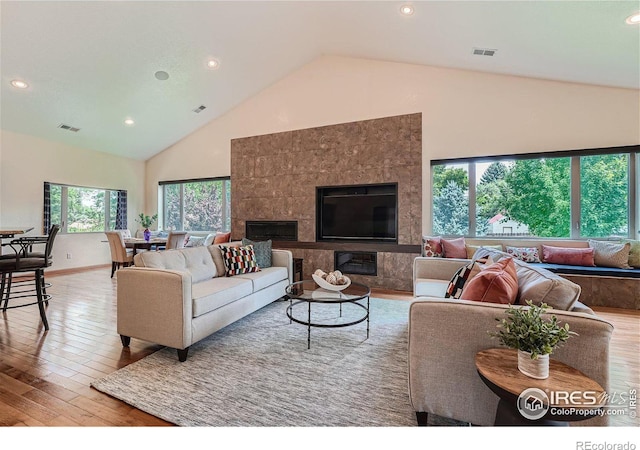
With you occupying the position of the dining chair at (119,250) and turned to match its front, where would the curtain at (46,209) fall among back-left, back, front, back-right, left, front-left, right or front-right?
left

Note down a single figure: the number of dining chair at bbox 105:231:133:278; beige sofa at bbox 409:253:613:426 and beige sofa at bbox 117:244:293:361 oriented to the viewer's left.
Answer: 1

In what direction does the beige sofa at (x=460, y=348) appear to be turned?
to the viewer's left

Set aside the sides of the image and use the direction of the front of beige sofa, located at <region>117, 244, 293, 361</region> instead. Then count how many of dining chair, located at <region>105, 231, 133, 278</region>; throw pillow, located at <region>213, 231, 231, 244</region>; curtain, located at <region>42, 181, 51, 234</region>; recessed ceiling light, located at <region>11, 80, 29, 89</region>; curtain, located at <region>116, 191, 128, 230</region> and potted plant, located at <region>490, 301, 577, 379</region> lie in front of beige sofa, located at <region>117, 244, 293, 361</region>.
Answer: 1

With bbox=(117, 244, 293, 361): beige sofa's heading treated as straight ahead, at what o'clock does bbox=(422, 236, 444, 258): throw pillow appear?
The throw pillow is roughly at 10 o'clock from the beige sofa.

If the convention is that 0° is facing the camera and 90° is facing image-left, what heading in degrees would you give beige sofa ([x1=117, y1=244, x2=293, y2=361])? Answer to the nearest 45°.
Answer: approximately 315°

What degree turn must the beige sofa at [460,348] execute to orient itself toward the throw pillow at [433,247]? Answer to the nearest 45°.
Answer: approximately 90° to its right

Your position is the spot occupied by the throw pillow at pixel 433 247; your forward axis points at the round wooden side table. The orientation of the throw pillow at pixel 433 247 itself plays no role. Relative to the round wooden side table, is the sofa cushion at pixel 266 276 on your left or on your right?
right

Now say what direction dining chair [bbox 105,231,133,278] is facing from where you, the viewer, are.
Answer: facing away from the viewer and to the right of the viewer

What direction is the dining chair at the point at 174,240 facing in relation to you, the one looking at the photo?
facing away from the viewer and to the left of the viewer

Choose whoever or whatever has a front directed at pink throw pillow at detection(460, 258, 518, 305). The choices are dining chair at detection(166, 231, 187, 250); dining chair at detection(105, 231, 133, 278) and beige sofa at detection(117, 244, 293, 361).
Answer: the beige sofa

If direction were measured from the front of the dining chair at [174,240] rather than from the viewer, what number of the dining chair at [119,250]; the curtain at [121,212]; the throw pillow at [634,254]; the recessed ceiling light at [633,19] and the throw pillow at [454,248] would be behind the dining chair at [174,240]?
3

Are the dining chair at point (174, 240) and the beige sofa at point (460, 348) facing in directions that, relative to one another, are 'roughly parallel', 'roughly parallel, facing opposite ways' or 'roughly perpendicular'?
roughly parallel

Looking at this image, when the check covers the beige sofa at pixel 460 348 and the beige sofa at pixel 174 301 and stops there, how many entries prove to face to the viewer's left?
1

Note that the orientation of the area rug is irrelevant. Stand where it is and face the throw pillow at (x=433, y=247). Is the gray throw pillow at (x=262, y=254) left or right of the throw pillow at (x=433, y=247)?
left

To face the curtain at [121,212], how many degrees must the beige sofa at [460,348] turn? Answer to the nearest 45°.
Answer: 0° — it already faces it

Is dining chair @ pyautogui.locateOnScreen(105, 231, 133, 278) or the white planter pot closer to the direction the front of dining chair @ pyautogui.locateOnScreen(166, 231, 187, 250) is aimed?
the dining chair

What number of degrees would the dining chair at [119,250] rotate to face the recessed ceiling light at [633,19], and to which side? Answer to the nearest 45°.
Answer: approximately 90° to its right
